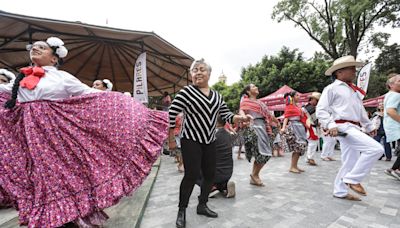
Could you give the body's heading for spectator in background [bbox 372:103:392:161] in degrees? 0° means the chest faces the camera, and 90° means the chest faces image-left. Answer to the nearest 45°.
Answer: approximately 45°

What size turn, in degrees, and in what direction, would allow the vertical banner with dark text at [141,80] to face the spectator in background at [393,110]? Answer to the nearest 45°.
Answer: approximately 45° to its left

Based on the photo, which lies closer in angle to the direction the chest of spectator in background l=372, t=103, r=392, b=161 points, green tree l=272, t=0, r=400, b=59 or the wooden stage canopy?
the wooden stage canopy

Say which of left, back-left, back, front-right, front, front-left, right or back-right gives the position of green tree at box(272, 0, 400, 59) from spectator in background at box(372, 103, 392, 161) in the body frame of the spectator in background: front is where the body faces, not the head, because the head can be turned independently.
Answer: back-right

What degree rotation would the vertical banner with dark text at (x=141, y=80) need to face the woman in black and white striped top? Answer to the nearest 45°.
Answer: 0° — it already faces them

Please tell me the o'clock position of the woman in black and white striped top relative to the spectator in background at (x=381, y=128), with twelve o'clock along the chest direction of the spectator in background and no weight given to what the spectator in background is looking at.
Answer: The woman in black and white striped top is roughly at 11 o'clock from the spectator in background.

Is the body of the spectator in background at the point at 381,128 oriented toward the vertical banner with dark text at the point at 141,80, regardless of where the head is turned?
yes

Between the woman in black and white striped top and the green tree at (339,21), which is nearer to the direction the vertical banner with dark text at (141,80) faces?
the woman in black and white striped top

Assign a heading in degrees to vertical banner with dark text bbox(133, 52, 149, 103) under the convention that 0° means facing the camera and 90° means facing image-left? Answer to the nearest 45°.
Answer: approximately 0°

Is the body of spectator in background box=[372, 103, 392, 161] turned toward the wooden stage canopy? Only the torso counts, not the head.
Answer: yes
